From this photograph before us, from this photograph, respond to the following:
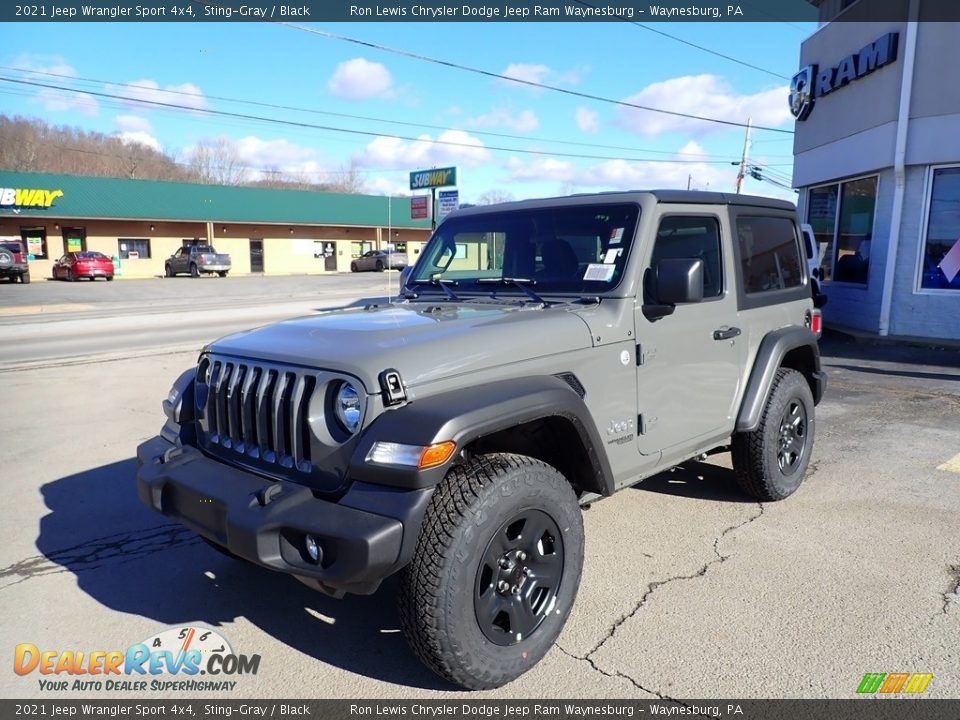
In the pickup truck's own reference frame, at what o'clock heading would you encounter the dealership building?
The dealership building is roughly at 7 o'clock from the pickup truck.

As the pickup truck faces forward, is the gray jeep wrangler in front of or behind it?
behind

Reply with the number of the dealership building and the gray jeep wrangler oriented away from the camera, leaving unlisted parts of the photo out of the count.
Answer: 0

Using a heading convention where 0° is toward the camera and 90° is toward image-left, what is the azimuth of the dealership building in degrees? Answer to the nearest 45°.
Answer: approximately 45°

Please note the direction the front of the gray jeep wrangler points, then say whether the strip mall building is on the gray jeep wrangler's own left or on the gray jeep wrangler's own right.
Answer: on the gray jeep wrangler's own right

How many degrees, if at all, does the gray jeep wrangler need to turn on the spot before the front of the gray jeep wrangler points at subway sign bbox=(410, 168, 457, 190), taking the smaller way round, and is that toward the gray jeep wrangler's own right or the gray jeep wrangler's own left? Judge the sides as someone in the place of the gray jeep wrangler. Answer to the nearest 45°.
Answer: approximately 135° to the gray jeep wrangler's own right

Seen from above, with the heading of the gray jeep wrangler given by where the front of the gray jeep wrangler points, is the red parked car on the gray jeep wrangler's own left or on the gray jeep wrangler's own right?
on the gray jeep wrangler's own right

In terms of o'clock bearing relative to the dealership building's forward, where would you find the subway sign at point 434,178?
The subway sign is roughly at 3 o'clock from the dealership building.
